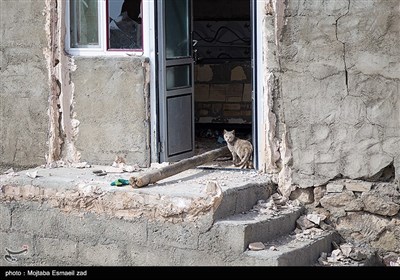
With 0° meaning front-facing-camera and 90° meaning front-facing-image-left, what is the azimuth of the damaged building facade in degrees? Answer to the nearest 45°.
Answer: approximately 0°
